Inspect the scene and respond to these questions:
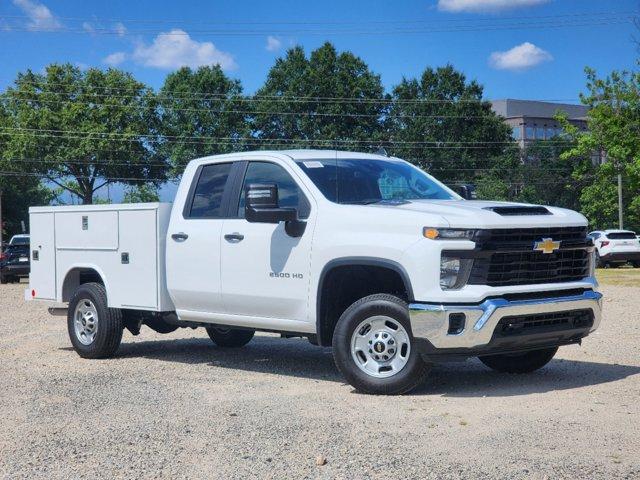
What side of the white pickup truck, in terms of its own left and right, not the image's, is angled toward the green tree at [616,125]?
left

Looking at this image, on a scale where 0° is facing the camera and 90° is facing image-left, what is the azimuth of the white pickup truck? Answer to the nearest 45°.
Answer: approximately 315°

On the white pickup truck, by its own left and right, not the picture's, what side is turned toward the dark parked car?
back
